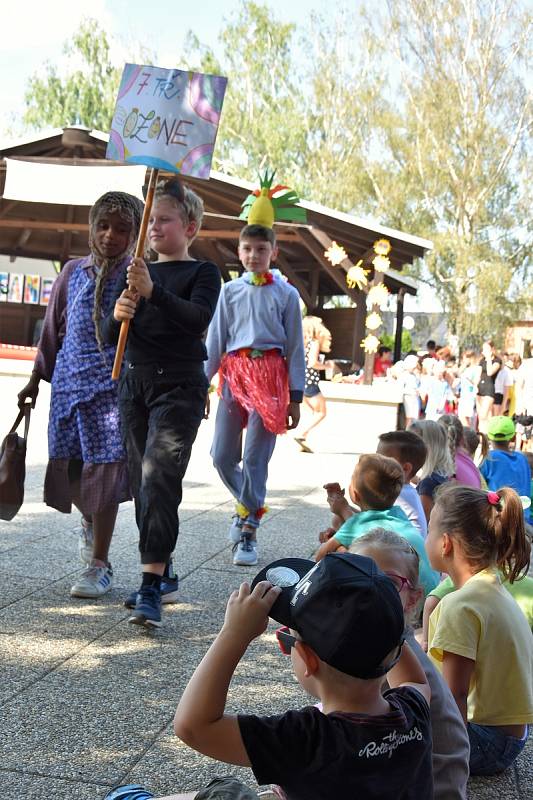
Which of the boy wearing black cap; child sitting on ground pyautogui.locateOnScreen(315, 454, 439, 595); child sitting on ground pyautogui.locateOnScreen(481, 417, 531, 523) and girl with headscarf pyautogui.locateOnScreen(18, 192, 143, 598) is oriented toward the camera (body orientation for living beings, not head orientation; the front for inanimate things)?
the girl with headscarf

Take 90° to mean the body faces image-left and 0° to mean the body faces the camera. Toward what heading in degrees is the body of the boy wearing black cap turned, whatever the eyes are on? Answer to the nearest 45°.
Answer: approximately 135°

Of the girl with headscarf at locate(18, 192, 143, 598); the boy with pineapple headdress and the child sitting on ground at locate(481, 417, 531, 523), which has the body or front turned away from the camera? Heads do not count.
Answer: the child sitting on ground

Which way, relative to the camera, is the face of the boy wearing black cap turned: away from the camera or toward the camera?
away from the camera

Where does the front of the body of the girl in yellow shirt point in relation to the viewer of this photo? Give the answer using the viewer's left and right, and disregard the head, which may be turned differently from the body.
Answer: facing away from the viewer and to the left of the viewer

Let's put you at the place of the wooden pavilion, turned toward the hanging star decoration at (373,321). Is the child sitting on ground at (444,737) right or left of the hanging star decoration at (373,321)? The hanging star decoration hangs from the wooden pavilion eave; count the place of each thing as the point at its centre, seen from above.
right

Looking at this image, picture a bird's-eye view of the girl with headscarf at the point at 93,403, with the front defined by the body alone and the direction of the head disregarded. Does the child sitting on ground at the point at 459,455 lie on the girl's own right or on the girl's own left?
on the girl's own left

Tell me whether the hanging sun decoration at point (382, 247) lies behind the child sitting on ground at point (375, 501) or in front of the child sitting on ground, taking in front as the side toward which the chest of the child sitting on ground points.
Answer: in front

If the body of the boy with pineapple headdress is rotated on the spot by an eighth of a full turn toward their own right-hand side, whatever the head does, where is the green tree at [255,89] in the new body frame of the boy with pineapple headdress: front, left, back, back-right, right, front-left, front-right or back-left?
back-right

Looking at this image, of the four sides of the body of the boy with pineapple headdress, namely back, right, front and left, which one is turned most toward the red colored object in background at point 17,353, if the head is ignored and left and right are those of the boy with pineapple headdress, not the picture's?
back

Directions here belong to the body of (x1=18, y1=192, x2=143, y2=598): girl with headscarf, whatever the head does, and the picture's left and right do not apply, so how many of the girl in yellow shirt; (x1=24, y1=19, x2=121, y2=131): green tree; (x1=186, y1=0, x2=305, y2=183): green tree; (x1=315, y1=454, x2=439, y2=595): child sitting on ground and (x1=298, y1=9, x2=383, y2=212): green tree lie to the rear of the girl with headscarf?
3

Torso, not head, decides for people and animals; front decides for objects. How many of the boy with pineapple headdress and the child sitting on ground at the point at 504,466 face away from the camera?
1

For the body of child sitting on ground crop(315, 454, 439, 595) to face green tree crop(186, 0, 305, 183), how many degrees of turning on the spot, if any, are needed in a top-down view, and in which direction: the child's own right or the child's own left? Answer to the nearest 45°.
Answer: approximately 45° to the child's own right

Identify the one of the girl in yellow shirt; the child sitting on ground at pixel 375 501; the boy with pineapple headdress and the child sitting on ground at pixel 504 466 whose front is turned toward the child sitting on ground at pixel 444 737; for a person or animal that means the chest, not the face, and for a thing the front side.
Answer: the boy with pineapple headdress

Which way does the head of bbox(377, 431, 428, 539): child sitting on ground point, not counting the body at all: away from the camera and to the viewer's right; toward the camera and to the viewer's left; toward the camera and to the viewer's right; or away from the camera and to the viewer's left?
away from the camera and to the viewer's left

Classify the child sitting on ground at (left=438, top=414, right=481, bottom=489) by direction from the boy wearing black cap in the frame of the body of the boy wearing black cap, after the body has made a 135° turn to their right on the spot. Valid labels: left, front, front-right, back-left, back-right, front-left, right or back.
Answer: left

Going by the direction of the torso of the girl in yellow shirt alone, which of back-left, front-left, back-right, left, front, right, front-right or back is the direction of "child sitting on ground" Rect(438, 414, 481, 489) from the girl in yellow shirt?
front-right

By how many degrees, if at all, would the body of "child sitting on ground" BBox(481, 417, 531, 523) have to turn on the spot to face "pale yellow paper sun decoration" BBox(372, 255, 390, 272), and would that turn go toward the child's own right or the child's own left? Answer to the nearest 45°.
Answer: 0° — they already face it

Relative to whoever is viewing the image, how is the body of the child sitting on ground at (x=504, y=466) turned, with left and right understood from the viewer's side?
facing away from the viewer

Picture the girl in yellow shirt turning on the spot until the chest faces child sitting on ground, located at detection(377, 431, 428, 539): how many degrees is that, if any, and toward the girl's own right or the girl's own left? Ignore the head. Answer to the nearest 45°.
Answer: approximately 45° to the girl's own right

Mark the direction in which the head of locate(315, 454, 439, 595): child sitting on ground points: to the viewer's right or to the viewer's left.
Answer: to the viewer's left
